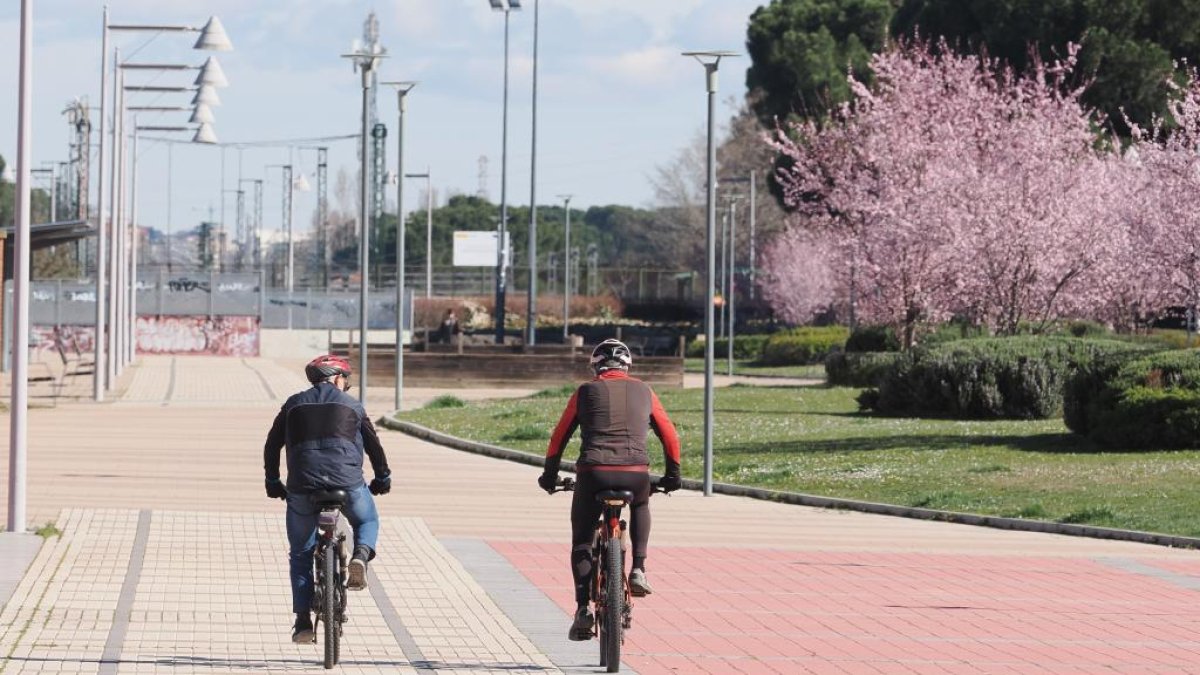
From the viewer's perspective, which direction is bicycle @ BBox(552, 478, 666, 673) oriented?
away from the camera

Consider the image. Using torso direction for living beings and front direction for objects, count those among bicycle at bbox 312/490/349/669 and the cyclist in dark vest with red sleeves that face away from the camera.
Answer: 2

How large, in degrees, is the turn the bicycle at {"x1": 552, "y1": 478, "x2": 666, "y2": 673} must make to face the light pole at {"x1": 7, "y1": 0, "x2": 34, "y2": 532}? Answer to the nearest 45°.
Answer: approximately 45° to its left

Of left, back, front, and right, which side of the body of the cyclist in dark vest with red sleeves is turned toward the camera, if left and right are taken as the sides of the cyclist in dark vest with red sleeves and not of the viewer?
back

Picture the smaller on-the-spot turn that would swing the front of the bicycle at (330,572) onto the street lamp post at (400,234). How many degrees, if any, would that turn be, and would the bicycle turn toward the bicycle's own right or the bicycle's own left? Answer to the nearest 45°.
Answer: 0° — it already faces it

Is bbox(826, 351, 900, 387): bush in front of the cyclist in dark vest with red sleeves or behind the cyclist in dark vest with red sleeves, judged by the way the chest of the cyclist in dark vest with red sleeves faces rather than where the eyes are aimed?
in front

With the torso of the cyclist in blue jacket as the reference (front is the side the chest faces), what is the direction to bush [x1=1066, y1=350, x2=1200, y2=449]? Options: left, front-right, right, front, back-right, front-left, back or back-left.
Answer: front-right

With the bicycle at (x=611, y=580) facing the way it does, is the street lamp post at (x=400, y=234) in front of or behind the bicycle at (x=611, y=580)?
in front

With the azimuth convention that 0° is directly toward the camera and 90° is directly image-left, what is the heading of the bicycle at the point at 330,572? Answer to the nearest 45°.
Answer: approximately 180°

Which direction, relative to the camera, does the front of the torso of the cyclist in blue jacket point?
away from the camera

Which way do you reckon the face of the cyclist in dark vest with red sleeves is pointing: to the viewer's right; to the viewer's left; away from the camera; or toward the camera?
away from the camera

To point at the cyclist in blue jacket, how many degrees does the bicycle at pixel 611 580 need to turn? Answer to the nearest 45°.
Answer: approximately 90° to its left

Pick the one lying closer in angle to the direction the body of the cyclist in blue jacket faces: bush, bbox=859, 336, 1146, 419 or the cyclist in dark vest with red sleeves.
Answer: the bush

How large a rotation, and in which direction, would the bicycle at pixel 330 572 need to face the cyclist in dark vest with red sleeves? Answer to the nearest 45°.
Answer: approximately 90° to its right
